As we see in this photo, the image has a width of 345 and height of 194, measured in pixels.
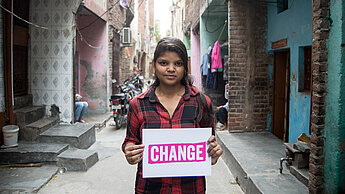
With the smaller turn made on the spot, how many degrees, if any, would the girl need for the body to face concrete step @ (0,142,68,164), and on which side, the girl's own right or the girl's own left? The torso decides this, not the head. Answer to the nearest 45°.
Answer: approximately 135° to the girl's own right

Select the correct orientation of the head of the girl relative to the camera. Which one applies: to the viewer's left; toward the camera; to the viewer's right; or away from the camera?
toward the camera

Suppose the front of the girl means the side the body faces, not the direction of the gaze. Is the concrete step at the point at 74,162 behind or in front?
behind

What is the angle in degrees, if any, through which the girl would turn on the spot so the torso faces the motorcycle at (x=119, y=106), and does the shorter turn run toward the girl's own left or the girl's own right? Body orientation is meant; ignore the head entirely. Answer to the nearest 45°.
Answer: approximately 180°

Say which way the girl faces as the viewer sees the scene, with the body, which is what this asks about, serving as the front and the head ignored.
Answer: toward the camera

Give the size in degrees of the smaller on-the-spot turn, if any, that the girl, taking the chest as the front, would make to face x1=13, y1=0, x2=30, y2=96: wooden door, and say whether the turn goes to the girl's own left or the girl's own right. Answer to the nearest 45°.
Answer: approximately 135° to the girl's own right
